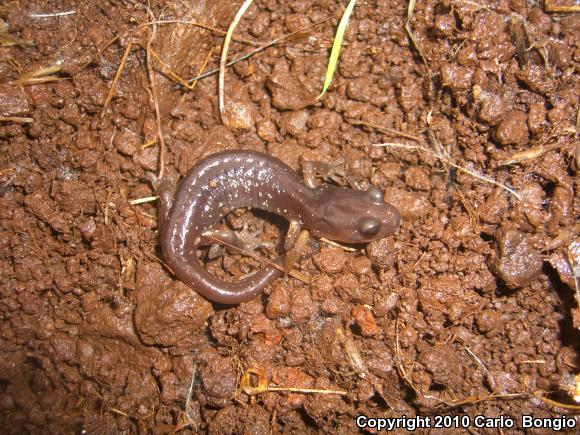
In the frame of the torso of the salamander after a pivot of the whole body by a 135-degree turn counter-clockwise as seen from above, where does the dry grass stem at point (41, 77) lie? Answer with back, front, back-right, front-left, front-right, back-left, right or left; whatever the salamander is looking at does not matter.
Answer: front-left

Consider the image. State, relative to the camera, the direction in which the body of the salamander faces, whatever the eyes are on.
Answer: to the viewer's right

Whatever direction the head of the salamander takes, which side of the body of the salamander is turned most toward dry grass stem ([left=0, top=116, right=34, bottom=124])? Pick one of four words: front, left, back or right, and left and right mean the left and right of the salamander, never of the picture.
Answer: back

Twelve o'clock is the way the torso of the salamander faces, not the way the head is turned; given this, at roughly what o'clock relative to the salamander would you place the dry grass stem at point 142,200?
The dry grass stem is roughly at 6 o'clock from the salamander.

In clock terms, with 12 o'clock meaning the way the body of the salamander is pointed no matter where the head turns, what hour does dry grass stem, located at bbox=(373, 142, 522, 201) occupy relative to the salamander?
The dry grass stem is roughly at 12 o'clock from the salamander.

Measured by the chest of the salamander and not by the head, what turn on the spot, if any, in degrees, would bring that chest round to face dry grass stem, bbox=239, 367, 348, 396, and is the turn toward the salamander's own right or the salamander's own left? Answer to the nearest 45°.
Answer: approximately 45° to the salamander's own right
